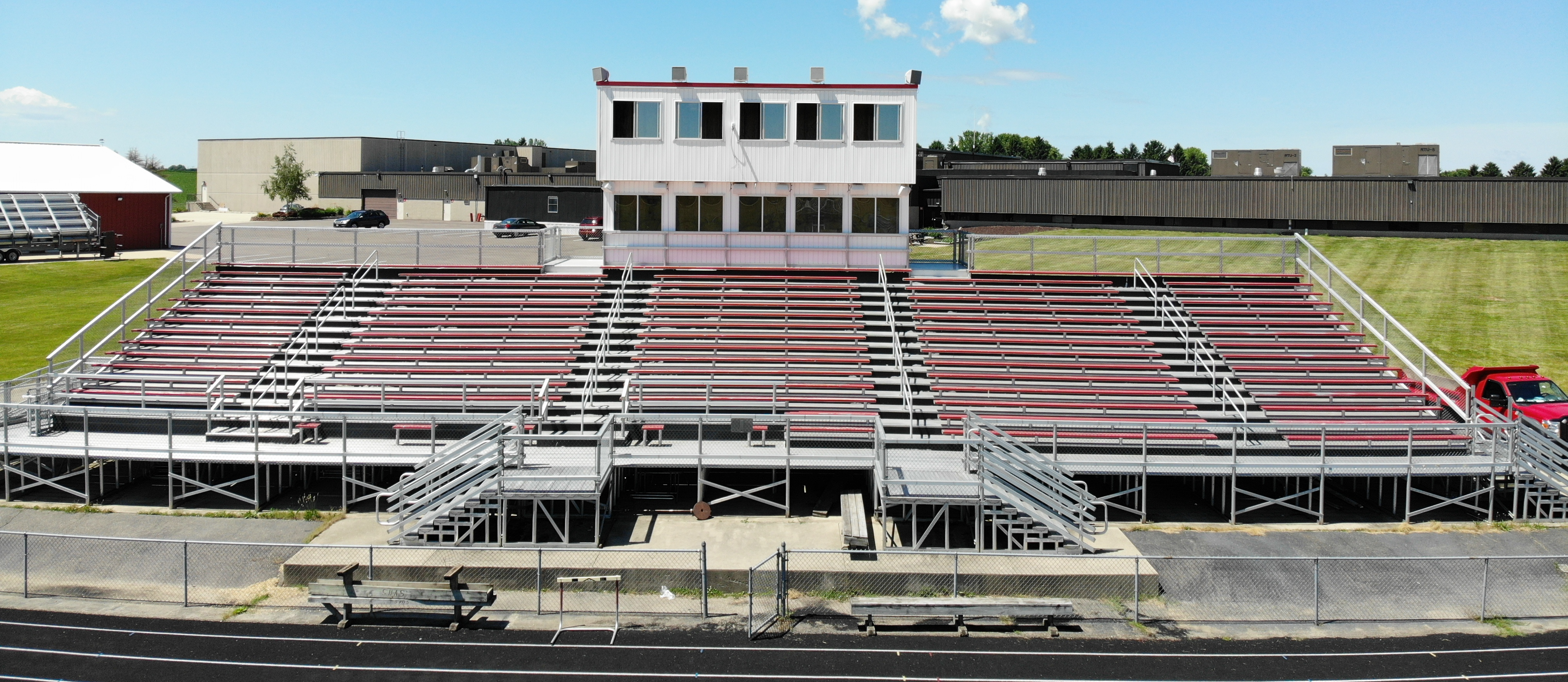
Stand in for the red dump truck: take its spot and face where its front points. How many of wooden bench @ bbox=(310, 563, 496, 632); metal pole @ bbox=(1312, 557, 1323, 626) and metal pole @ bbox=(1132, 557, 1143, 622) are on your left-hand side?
0

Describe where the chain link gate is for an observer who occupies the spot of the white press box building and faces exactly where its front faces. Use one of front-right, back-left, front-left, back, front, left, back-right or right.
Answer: front

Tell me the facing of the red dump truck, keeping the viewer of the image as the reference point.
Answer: facing the viewer and to the right of the viewer

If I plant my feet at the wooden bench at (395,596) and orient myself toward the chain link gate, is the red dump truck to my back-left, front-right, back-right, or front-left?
front-left

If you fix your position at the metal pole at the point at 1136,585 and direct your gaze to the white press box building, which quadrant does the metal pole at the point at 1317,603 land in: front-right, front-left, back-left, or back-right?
back-right

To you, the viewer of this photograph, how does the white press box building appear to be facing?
facing the viewer

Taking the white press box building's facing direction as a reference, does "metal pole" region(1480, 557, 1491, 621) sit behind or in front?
in front

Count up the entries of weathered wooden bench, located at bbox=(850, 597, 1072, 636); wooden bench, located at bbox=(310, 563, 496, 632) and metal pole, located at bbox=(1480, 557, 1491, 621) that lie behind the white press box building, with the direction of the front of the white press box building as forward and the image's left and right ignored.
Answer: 0

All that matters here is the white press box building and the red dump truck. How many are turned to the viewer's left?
0

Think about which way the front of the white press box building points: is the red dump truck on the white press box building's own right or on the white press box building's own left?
on the white press box building's own left
